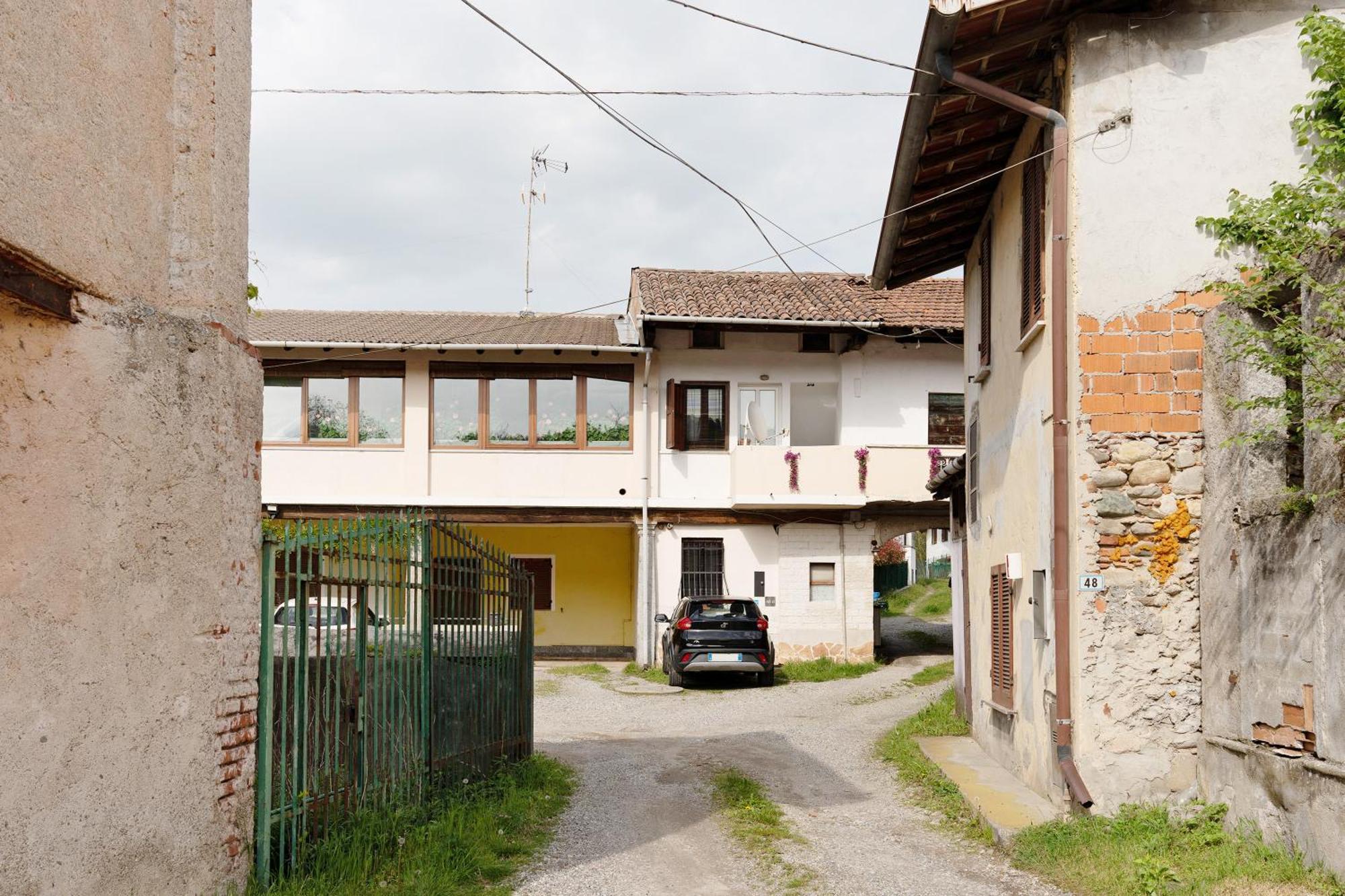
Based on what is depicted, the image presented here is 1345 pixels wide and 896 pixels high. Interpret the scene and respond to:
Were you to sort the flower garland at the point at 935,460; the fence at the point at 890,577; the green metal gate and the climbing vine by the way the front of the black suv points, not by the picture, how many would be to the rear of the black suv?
2

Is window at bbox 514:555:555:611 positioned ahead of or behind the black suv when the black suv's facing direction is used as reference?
ahead

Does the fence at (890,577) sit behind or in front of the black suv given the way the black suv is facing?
in front

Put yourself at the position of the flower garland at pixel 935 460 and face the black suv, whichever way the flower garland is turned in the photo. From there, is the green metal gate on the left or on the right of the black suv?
left

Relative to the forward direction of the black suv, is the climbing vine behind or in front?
behind

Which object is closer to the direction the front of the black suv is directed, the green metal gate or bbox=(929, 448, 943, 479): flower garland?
the flower garland

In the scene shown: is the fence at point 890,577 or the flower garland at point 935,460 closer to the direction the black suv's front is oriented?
the fence

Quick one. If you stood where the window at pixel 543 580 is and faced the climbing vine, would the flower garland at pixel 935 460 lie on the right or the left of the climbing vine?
left

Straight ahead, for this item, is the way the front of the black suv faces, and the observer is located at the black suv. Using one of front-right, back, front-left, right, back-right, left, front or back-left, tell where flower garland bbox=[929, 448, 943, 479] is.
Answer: front-right

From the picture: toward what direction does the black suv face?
away from the camera

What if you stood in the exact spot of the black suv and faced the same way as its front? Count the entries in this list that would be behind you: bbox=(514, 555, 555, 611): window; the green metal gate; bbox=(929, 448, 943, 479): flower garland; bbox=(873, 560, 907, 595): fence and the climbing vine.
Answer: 2

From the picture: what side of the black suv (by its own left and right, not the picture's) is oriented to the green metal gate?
back

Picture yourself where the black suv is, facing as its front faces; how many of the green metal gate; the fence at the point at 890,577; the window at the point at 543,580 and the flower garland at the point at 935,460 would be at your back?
1

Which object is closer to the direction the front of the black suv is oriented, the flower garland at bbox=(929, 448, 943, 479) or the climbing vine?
the flower garland
